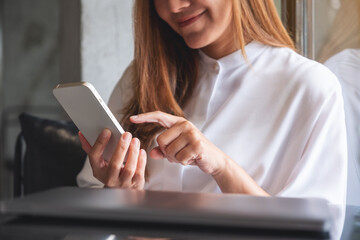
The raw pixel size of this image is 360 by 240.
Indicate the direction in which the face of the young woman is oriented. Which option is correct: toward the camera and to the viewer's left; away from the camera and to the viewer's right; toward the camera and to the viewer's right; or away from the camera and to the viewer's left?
toward the camera and to the viewer's left

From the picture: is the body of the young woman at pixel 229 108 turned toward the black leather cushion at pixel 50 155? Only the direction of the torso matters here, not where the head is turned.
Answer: no

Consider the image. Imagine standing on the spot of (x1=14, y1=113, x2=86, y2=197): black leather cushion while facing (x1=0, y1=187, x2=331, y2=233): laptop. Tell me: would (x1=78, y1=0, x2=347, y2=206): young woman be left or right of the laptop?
left

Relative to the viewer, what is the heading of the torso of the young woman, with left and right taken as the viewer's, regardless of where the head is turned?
facing the viewer and to the left of the viewer
